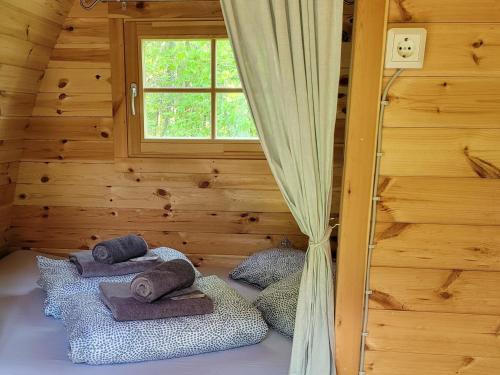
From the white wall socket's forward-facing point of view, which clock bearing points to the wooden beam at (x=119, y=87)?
The wooden beam is roughly at 4 o'clock from the white wall socket.

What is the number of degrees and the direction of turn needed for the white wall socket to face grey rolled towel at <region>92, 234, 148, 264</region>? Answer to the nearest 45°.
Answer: approximately 90° to its right

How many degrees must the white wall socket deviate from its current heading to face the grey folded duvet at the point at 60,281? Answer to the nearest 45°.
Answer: approximately 90° to its right

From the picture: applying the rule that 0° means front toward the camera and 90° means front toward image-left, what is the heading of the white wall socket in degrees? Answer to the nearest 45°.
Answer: approximately 0°

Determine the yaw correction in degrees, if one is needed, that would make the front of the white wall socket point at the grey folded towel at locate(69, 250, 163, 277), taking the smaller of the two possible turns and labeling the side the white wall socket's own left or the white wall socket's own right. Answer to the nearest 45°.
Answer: approximately 90° to the white wall socket's own right

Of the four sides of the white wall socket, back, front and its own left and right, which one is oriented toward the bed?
right
